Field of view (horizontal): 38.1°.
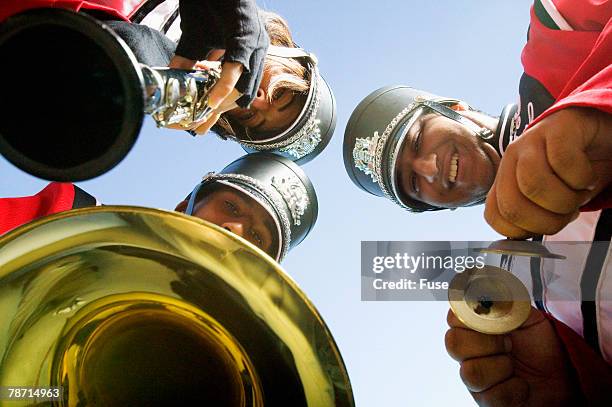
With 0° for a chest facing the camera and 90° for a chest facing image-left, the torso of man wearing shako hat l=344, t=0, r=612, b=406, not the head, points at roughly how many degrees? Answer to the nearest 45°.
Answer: approximately 0°
